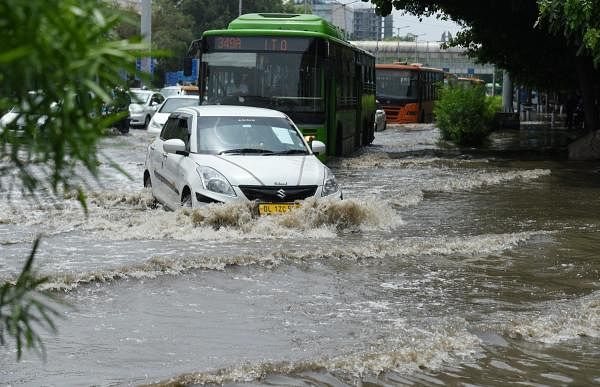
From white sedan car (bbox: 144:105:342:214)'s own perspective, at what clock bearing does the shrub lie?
The shrub is roughly at 8 o'clock from the white sedan car.

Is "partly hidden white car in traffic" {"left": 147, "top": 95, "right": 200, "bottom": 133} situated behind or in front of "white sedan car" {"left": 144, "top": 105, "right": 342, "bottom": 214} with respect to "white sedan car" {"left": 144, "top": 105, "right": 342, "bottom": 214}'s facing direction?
behind

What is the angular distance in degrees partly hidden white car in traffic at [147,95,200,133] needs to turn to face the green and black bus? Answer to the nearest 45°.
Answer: approximately 45° to its left

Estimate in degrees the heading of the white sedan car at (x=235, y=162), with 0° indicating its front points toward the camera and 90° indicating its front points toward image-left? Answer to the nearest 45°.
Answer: approximately 315°

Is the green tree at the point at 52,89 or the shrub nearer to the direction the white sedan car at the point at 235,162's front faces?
the green tree

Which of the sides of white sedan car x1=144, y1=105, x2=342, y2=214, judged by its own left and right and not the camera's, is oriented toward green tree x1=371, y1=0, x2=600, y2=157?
left

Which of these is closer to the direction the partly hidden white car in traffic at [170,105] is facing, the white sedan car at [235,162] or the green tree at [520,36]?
the white sedan car

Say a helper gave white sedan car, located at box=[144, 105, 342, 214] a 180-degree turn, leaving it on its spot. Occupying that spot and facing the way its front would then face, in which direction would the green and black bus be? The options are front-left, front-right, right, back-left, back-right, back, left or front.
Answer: front-right

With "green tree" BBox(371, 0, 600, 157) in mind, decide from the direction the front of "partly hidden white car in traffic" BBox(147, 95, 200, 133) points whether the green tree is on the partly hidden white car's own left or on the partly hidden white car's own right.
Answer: on the partly hidden white car's own left

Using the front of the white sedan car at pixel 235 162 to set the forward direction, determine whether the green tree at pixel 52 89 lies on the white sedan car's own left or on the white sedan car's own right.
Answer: on the white sedan car's own right

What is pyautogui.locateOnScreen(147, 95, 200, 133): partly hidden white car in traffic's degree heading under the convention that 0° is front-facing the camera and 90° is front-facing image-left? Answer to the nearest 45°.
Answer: approximately 45°

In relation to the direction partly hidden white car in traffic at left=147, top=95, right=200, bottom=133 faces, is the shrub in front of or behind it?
behind
